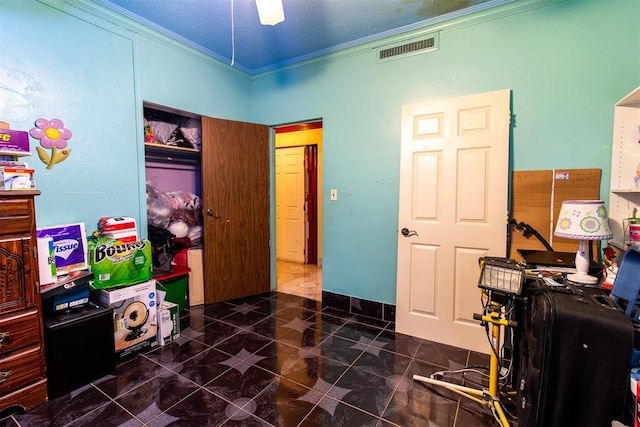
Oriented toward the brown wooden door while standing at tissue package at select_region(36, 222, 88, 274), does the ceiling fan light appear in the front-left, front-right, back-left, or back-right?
front-right

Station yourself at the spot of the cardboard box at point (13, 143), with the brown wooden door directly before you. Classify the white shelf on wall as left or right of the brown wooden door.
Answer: right

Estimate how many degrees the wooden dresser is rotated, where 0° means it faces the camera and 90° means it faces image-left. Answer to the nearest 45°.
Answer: approximately 315°

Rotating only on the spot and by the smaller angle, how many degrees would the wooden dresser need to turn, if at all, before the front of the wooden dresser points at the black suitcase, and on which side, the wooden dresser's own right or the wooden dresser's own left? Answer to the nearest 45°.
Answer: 0° — it already faces it

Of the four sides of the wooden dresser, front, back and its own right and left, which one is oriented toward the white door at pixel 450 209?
front

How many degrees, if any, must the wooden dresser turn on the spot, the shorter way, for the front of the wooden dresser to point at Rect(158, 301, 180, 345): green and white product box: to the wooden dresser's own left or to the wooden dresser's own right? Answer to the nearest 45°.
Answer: approximately 45° to the wooden dresser's own left

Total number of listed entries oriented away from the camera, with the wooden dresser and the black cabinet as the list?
0

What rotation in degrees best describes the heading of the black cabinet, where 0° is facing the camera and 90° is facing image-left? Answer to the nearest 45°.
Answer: approximately 315°
